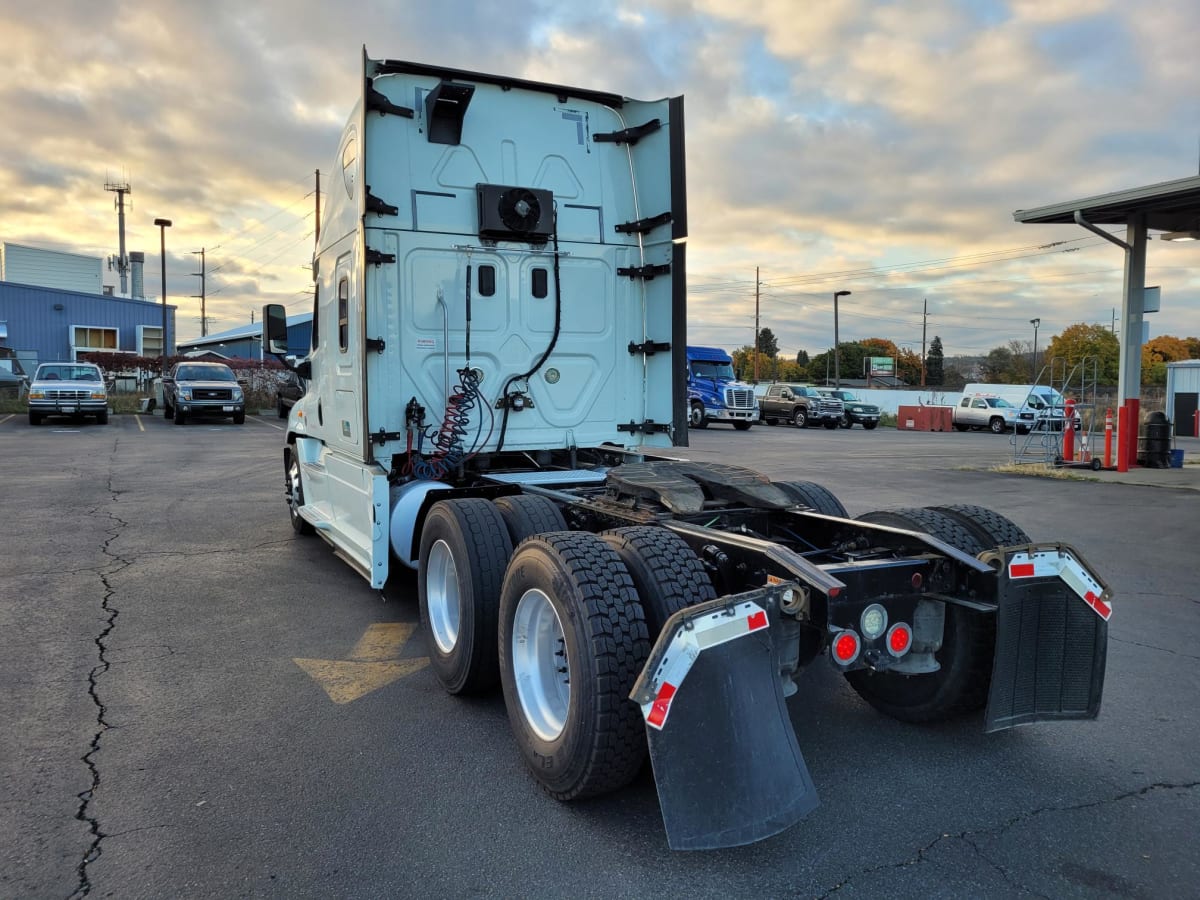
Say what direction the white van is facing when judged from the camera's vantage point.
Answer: facing the viewer and to the right of the viewer

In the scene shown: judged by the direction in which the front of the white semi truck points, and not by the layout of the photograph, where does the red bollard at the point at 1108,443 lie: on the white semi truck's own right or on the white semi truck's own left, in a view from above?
on the white semi truck's own right

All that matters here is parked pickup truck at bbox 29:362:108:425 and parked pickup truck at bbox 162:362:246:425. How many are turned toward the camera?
2

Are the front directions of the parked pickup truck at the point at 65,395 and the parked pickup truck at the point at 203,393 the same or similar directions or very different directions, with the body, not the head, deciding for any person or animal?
same or similar directions

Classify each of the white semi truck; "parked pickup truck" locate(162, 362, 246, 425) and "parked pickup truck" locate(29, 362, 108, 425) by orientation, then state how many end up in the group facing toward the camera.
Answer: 2

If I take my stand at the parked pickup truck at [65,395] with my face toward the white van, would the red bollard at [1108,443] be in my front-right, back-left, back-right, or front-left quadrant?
front-right

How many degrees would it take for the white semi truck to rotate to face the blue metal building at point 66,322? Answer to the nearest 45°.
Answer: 0° — it already faces it

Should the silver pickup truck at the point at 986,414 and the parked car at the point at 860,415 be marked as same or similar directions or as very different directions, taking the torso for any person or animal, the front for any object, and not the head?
same or similar directions

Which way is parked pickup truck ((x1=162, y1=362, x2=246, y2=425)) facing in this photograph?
toward the camera

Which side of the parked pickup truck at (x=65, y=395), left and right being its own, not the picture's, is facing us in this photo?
front

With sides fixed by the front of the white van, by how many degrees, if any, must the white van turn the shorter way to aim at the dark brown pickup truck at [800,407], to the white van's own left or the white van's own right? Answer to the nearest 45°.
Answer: approximately 135° to the white van's own right

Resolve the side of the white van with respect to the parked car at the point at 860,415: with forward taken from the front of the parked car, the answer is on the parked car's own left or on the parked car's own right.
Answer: on the parked car's own left

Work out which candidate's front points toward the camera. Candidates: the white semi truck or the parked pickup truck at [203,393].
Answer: the parked pickup truck

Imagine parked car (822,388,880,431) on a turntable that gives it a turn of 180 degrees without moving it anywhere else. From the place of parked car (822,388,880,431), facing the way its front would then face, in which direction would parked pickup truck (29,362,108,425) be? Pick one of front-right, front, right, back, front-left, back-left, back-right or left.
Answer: left

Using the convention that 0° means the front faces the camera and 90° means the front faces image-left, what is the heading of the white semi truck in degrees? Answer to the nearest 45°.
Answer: approximately 135°

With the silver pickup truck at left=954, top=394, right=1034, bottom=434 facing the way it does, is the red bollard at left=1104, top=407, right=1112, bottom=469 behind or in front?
in front
